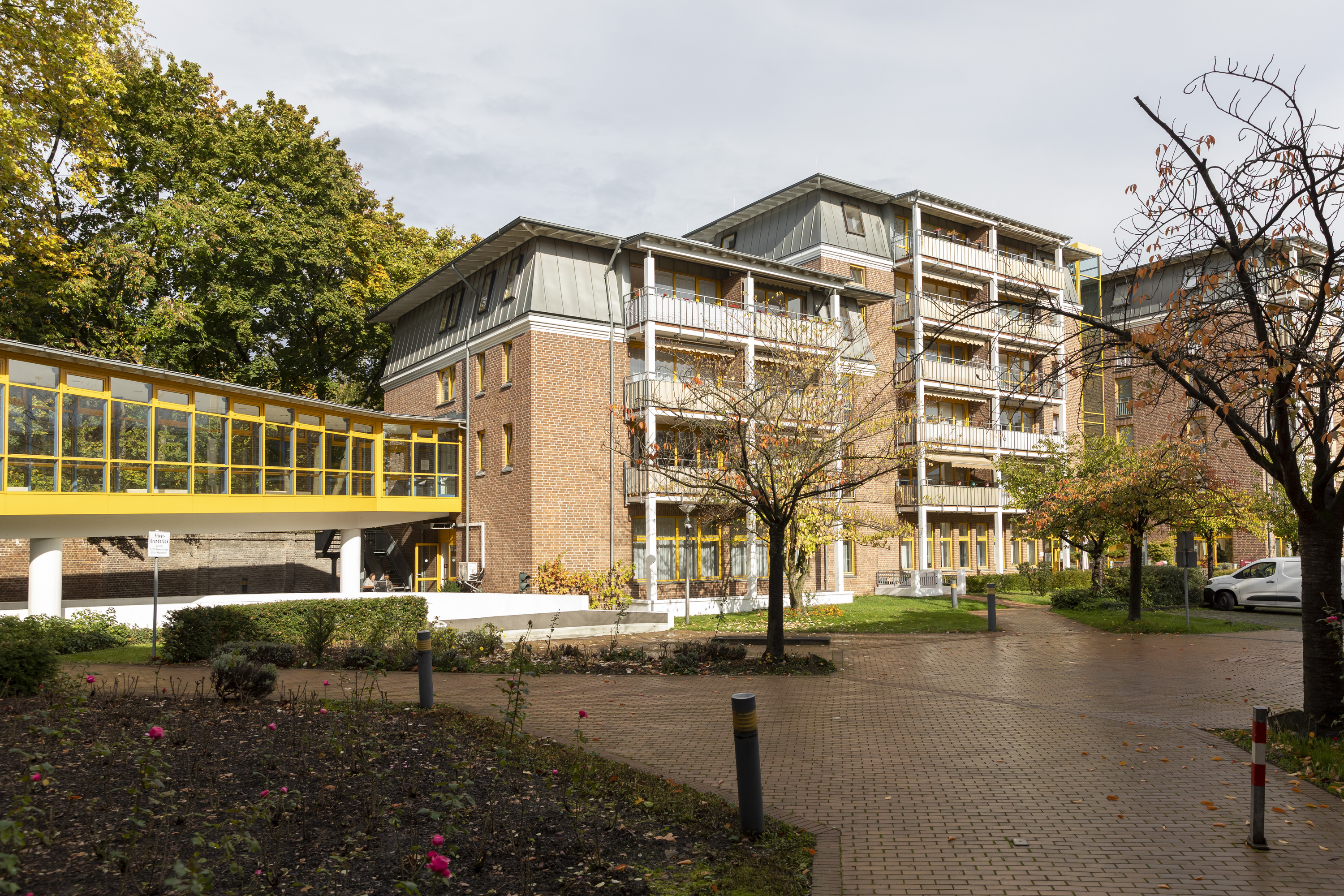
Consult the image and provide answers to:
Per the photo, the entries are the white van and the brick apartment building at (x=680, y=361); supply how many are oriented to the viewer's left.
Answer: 1

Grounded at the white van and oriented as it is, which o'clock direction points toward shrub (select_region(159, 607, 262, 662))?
The shrub is roughly at 10 o'clock from the white van.

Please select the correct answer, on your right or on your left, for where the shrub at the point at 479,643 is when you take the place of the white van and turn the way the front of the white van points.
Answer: on your left

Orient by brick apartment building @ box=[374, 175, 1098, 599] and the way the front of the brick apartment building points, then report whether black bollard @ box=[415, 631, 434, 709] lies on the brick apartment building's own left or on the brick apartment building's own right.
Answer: on the brick apartment building's own right

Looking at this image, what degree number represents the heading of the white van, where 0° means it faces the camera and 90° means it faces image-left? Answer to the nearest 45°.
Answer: approximately 90°

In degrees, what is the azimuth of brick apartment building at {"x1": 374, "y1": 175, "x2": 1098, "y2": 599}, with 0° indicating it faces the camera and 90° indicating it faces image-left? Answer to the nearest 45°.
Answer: approximately 315°

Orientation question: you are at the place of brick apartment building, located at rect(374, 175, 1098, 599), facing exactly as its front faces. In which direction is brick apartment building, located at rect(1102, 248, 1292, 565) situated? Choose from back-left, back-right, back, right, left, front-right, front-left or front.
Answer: left

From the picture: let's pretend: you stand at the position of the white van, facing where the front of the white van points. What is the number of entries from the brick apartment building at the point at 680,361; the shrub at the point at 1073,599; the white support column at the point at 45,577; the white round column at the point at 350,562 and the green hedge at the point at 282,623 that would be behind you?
0

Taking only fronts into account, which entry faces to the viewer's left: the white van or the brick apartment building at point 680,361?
the white van

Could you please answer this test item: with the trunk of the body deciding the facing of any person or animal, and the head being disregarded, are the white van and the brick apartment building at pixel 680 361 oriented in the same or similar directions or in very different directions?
very different directions

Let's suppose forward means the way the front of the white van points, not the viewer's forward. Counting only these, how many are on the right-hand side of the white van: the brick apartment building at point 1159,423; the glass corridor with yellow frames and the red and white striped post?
1

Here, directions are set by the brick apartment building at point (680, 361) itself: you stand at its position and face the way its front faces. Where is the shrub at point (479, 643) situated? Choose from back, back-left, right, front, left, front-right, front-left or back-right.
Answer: front-right

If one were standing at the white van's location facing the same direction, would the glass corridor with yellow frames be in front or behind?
in front

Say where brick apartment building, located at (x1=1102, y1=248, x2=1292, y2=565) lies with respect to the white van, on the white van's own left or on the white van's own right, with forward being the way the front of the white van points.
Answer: on the white van's own right
